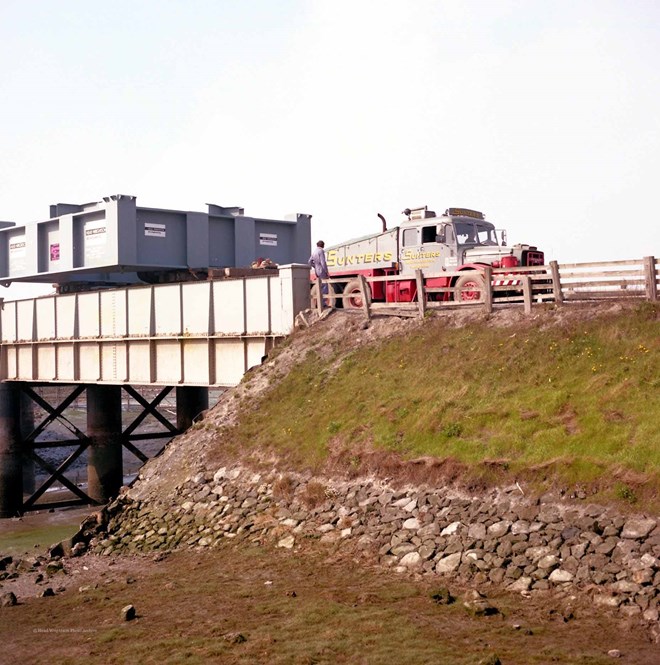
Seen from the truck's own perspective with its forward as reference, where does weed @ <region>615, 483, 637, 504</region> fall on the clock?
The weed is roughly at 1 o'clock from the truck.

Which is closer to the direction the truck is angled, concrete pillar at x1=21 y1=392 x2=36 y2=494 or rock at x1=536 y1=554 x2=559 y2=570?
the rock

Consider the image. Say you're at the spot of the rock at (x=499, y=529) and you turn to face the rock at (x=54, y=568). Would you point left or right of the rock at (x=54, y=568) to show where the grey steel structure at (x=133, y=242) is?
right

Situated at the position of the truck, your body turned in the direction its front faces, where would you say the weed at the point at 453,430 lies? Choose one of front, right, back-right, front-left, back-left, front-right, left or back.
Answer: front-right

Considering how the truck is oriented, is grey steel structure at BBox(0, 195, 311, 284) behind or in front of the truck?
behind

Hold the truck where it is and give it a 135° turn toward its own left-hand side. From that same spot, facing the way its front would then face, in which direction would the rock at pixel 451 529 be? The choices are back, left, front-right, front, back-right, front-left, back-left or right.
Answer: back

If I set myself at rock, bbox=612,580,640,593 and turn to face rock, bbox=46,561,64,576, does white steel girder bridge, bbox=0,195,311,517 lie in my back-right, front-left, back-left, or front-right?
front-right

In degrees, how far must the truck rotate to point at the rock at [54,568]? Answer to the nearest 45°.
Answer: approximately 90° to its right

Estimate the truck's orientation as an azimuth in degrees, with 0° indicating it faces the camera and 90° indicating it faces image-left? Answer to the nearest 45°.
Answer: approximately 315°

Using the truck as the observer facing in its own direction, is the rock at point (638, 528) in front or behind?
in front

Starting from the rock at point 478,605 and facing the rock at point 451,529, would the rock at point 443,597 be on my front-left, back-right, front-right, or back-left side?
front-left

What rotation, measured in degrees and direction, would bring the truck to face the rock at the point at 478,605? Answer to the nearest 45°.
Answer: approximately 45° to its right

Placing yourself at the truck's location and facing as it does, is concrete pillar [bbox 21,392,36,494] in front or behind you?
behind

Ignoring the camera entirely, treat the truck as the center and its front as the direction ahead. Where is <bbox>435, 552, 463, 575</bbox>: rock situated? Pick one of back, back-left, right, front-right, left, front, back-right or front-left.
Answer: front-right

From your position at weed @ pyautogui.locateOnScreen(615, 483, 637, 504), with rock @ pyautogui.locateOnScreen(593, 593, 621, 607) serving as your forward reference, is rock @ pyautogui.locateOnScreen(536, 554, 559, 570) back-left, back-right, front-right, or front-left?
front-right

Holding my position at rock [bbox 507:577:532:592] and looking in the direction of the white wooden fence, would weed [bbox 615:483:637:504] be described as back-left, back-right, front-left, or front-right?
front-right
